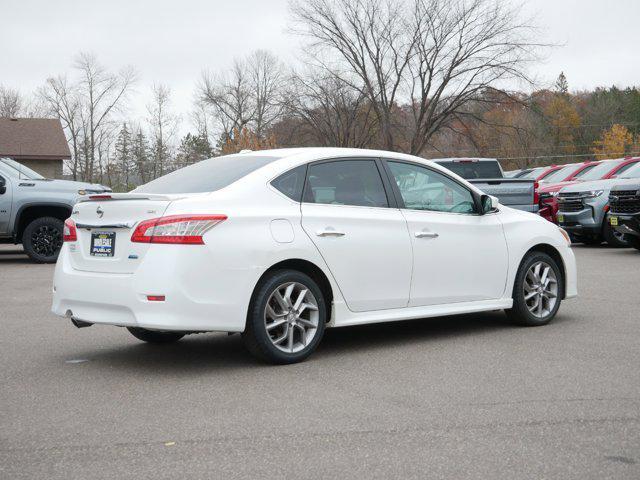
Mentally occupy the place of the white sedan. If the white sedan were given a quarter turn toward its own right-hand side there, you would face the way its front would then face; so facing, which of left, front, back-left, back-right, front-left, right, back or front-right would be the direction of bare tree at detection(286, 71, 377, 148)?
back-left

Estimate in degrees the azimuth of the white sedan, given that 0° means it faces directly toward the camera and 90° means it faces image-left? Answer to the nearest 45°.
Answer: approximately 225°
